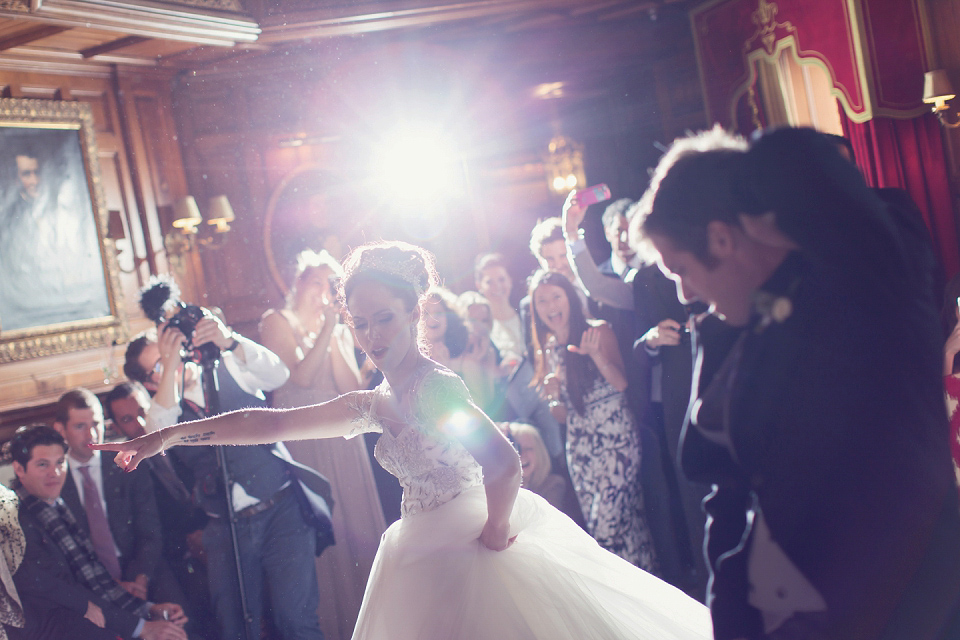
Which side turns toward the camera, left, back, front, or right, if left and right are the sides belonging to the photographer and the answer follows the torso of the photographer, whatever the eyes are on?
front

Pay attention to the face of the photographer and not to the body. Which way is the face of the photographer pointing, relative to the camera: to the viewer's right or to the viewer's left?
to the viewer's right

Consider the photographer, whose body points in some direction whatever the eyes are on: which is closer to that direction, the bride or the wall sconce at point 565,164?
the bride

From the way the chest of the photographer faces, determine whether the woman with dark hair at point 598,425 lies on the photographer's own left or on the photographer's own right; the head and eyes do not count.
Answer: on the photographer's own left

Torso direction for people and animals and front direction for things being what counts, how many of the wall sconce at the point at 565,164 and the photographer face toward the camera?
2

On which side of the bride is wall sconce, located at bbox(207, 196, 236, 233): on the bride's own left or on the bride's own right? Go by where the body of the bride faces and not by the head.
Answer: on the bride's own right

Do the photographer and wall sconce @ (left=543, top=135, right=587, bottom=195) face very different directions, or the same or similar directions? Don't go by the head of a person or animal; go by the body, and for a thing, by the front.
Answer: same or similar directions

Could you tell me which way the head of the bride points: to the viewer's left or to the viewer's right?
to the viewer's left

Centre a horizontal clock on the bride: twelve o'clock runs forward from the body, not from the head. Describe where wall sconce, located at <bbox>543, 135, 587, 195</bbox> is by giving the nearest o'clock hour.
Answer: The wall sconce is roughly at 5 o'clock from the bride.

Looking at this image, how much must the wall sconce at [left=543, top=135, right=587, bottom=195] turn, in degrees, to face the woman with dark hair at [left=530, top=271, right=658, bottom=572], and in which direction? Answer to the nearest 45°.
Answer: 0° — it already faces them

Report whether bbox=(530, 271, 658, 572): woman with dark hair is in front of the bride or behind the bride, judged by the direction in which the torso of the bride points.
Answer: behind

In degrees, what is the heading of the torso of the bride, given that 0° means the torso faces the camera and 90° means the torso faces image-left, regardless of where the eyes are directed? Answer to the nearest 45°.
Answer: approximately 45°

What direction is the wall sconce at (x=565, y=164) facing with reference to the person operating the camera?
facing the viewer
